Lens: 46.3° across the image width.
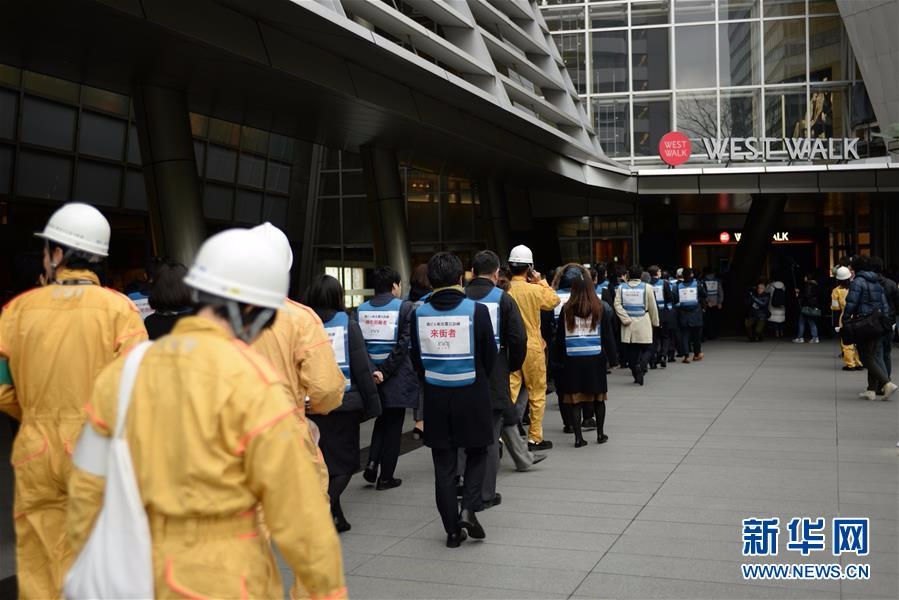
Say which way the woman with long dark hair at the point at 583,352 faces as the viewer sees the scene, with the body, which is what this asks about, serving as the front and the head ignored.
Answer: away from the camera

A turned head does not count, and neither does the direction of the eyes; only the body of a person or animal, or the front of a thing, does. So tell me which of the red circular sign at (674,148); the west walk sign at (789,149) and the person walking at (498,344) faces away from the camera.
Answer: the person walking

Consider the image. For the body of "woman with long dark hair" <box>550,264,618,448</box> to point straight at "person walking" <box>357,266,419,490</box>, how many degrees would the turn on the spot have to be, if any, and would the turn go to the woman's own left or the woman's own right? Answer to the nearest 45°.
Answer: approximately 135° to the woman's own left

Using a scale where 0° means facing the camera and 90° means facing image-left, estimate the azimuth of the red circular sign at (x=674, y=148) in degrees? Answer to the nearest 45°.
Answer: approximately 0°

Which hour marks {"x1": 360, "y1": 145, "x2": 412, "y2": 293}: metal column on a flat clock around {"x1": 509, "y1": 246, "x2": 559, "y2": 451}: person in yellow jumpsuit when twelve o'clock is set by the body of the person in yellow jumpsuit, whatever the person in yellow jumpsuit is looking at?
The metal column is roughly at 10 o'clock from the person in yellow jumpsuit.

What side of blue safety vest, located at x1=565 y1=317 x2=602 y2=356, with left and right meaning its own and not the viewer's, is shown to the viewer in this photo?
back

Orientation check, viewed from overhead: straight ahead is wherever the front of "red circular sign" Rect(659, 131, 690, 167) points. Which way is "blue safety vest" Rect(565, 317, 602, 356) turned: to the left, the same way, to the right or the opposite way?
the opposite way

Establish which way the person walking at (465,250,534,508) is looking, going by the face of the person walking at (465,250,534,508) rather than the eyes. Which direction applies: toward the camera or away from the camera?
away from the camera

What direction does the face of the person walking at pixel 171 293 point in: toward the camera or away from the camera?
away from the camera

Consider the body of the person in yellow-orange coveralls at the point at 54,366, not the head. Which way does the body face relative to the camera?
away from the camera

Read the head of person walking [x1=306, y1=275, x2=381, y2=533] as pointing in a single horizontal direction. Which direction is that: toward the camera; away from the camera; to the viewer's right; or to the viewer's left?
away from the camera

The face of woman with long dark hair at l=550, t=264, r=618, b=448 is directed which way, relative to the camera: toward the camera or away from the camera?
away from the camera
